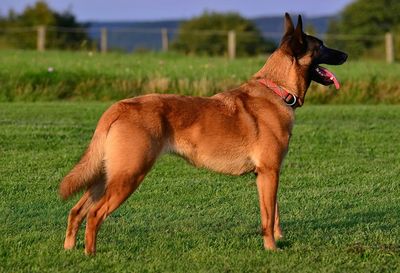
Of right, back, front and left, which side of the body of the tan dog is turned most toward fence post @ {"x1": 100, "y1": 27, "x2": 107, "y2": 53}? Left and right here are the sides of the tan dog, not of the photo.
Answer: left

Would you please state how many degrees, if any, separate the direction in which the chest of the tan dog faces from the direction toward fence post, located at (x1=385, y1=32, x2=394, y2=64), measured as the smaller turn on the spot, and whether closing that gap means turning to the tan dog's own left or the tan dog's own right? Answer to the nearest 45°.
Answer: approximately 90° to the tan dog's own left

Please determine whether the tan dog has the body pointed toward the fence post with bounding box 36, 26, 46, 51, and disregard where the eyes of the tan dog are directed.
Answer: no

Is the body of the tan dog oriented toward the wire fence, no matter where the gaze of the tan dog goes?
no

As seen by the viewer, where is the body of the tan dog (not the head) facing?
to the viewer's right
